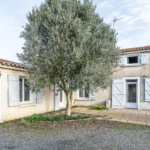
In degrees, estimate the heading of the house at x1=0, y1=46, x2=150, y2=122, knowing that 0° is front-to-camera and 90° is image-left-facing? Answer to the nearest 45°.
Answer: approximately 0°

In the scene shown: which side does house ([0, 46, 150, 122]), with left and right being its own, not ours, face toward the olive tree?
front
